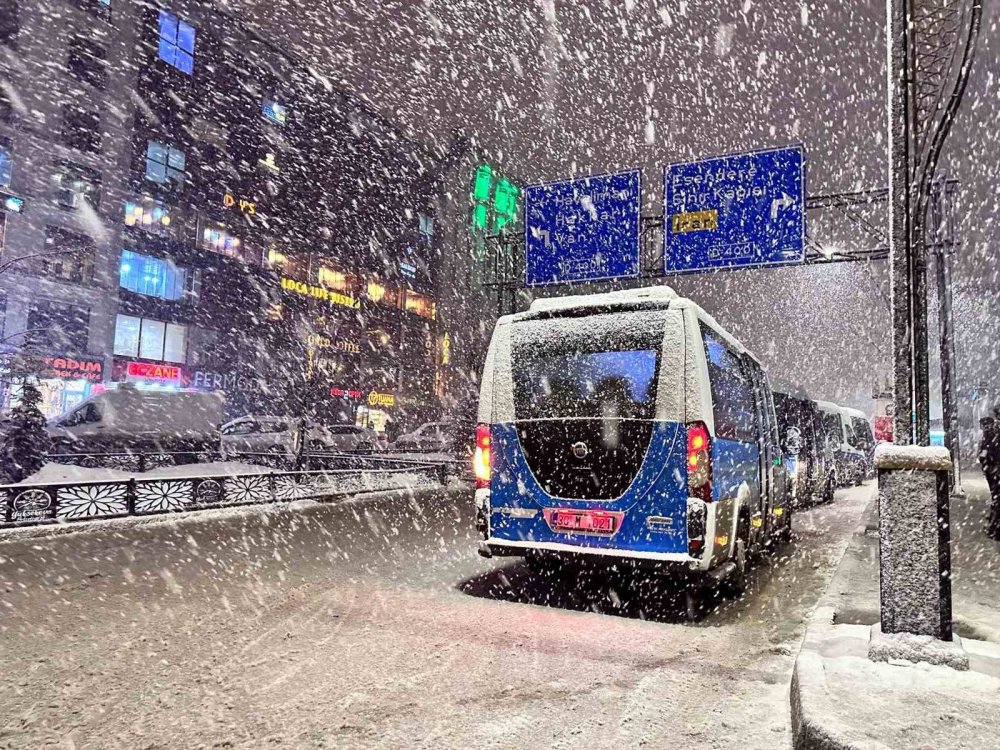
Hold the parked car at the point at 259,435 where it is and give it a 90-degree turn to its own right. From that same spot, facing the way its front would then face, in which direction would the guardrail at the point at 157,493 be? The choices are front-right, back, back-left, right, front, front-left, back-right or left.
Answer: back

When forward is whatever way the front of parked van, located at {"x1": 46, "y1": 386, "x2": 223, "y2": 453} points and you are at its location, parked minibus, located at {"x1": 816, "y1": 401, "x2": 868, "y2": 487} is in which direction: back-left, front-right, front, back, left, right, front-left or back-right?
back

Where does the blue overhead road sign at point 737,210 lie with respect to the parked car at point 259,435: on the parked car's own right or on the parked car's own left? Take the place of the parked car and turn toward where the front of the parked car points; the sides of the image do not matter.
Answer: on the parked car's own left

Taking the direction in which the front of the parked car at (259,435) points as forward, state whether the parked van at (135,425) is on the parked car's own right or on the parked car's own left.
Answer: on the parked car's own left

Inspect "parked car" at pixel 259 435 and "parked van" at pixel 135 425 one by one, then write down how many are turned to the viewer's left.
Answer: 2

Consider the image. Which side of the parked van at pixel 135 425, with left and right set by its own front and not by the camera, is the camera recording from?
left

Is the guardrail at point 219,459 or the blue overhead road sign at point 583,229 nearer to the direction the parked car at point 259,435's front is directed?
the guardrail

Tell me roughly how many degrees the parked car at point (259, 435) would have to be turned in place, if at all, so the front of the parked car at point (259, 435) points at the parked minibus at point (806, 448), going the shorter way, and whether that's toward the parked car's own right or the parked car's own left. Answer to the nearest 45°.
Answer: approximately 135° to the parked car's own left

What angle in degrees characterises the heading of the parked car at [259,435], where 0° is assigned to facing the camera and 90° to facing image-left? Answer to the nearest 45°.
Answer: approximately 90°
